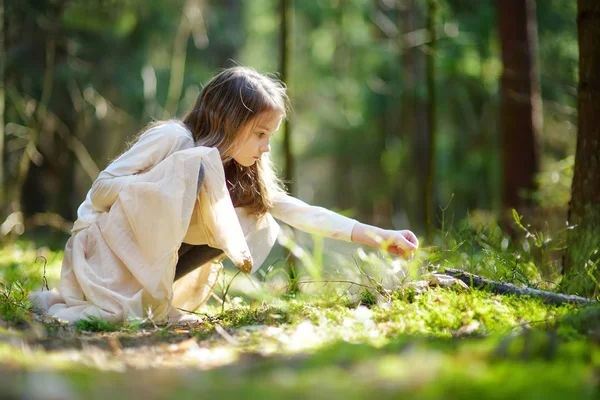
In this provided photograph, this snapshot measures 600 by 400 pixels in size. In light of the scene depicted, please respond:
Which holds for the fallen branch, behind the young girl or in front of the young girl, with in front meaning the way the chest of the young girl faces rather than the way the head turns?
in front

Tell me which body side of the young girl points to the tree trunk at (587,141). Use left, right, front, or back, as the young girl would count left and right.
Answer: front

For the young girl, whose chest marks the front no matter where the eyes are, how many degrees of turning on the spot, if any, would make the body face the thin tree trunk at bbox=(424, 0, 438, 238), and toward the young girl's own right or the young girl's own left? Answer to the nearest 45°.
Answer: approximately 45° to the young girl's own left

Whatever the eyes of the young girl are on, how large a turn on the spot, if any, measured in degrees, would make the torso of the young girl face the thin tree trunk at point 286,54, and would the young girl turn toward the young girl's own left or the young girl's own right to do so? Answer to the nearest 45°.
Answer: approximately 90° to the young girl's own left

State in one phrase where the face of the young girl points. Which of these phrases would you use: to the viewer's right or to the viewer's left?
to the viewer's right

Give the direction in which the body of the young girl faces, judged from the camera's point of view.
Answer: to the viewer's right

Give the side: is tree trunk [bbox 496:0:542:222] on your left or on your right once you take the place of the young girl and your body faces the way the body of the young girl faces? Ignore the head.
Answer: on your left

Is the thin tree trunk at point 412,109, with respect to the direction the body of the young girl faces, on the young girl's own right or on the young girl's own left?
on the young girl's own left
